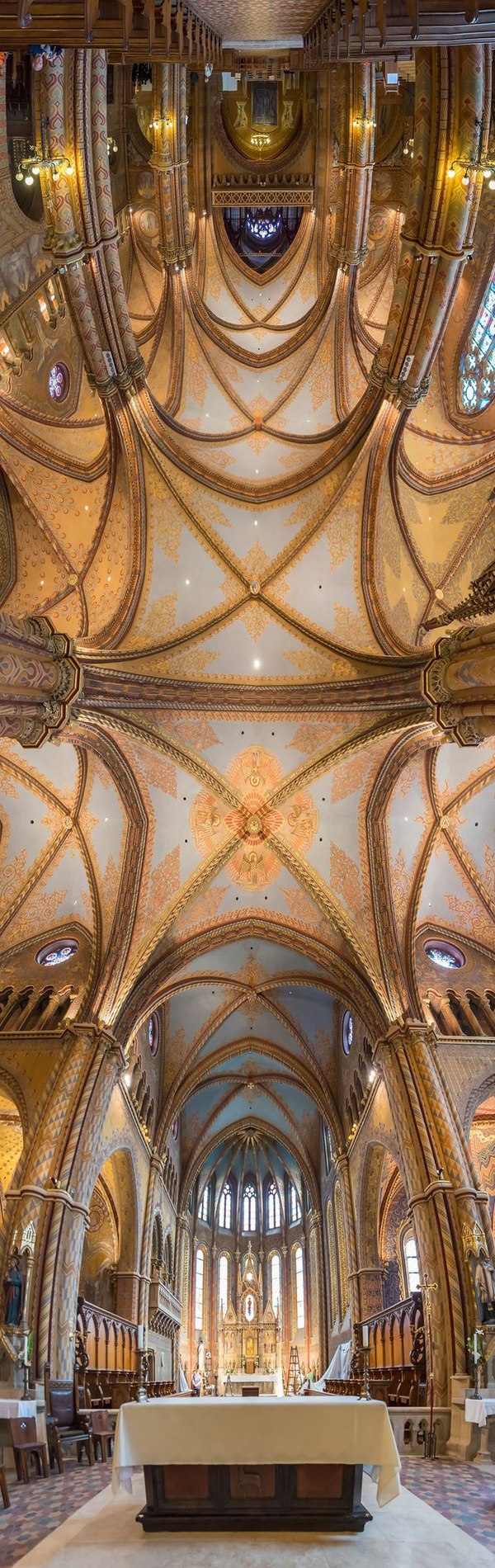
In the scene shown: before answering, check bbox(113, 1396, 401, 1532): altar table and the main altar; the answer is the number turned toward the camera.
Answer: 2

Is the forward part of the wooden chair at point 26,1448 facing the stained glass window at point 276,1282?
no

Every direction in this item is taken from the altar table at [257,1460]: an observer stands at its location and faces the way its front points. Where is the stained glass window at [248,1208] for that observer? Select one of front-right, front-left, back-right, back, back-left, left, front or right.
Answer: back

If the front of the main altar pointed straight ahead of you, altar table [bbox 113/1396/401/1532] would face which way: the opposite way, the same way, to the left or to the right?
the same way

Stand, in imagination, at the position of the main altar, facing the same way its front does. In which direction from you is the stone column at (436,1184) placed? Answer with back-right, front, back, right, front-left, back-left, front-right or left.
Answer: front

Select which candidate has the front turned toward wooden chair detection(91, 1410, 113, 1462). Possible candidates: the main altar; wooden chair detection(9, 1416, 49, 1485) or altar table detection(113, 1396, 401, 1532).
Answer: the main altar

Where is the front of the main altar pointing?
toward the camera

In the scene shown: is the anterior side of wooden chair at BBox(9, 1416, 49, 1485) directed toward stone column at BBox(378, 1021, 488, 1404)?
no

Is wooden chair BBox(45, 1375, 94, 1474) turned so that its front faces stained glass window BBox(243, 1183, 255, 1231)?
no

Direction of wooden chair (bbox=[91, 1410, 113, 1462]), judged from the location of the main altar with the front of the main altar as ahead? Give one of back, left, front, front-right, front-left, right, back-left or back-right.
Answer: front

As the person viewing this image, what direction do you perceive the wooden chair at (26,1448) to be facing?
facing the viewer and to the right of the viewer

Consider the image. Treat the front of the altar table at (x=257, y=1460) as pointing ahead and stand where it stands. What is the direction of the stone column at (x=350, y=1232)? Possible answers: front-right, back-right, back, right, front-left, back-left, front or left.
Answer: back

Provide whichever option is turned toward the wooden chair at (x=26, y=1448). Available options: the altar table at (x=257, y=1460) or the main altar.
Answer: the main altar
